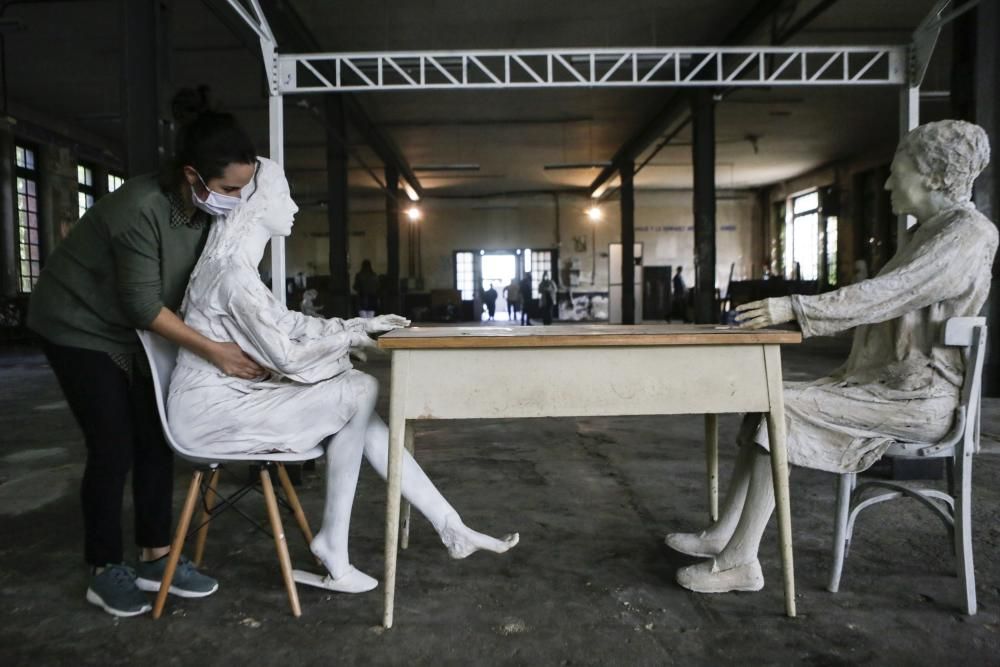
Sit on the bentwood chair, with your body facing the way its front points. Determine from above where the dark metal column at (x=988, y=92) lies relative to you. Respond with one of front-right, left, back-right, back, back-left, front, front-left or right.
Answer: right

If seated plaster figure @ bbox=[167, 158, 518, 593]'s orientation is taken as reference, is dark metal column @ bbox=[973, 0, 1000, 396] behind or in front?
in front

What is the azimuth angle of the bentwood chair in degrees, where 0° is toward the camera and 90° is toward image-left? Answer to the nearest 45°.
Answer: approximately 90°

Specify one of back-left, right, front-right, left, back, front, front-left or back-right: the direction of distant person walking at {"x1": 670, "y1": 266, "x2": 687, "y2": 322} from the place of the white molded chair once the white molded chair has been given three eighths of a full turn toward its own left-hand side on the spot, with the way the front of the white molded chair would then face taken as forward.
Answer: right

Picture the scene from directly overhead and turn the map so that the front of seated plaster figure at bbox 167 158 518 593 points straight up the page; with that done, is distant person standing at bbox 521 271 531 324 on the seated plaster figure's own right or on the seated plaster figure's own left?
on the seated plaster figure's own left

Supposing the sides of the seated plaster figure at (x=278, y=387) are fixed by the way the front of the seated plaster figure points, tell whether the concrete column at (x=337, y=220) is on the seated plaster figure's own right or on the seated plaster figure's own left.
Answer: on the seated plaster figure's own left

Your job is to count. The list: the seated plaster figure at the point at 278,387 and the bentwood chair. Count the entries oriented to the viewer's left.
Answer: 1

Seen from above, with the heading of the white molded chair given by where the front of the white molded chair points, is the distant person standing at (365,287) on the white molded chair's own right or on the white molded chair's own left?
on the white molded chair's own left

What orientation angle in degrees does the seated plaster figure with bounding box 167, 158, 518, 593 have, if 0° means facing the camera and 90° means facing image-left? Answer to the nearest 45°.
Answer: approximately 270°

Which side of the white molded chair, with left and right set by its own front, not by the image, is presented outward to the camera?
right

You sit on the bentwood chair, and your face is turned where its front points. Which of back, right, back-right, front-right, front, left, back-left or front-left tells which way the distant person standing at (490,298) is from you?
front-right

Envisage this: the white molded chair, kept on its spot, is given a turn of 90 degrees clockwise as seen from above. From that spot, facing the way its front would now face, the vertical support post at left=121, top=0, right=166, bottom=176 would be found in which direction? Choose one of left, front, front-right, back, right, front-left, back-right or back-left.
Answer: back
